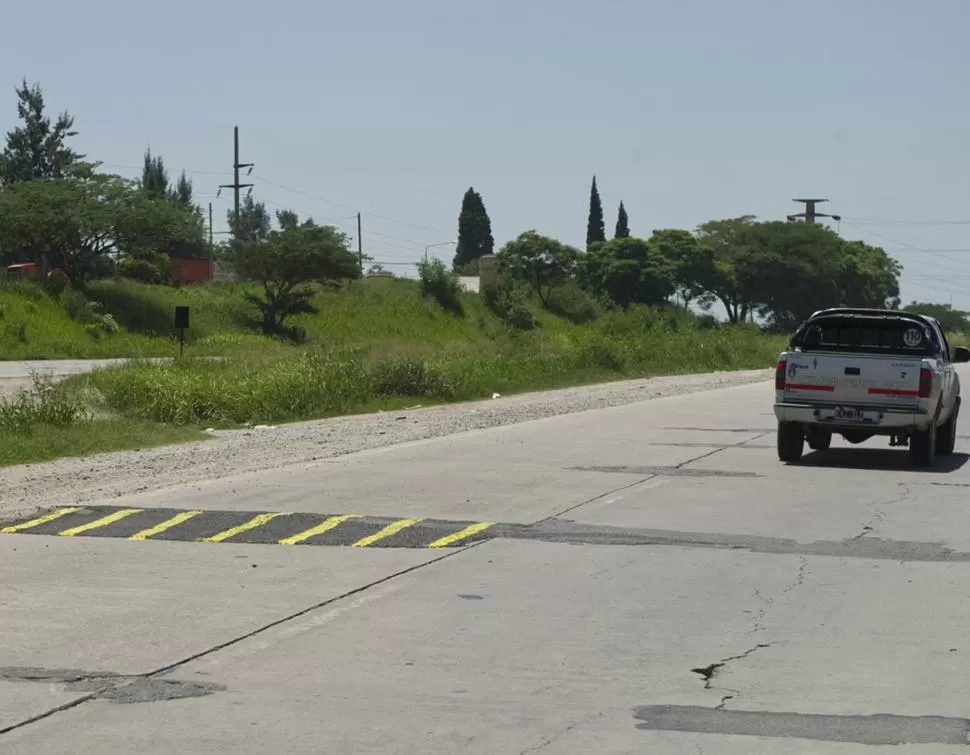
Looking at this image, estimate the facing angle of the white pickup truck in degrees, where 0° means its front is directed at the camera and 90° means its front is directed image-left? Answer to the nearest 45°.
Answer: approximately 180°

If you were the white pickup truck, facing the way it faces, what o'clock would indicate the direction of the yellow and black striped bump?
The yellow and black striped bump is roughly at 7 o'clock from the white pickup truck.
